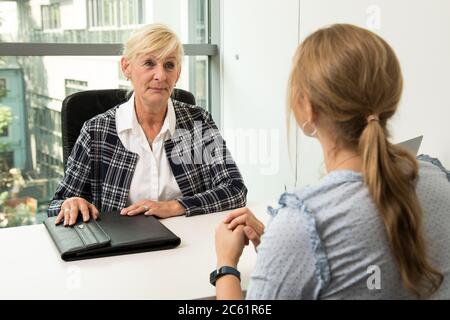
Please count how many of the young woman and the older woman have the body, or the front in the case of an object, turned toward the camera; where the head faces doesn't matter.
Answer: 1

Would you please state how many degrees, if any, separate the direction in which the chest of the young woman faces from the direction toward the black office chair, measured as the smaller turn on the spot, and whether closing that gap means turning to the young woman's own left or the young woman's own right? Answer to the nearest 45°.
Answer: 0° — they already face it

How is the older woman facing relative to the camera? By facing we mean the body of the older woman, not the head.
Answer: toward the camera

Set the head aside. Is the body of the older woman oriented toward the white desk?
yes

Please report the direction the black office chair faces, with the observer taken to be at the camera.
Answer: facing the viewer

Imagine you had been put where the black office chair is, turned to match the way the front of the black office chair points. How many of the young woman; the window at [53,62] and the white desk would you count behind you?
1

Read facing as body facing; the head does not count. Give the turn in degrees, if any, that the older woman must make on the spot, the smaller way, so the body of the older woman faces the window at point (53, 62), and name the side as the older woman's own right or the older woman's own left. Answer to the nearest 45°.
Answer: approximately 180°

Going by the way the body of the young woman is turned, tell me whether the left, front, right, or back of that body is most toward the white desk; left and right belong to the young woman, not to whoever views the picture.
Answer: front

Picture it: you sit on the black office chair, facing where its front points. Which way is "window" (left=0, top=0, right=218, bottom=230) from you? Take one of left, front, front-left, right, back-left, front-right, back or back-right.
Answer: back

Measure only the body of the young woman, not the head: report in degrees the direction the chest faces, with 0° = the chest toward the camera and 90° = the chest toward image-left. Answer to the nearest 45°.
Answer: approximately 135°

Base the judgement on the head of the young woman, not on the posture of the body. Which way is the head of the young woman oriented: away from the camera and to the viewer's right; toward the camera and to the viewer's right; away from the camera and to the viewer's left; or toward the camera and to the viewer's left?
away from the camera and to the viewer's left

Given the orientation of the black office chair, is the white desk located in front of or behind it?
in front

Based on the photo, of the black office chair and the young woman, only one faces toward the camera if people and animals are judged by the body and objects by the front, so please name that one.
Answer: the black office chair
